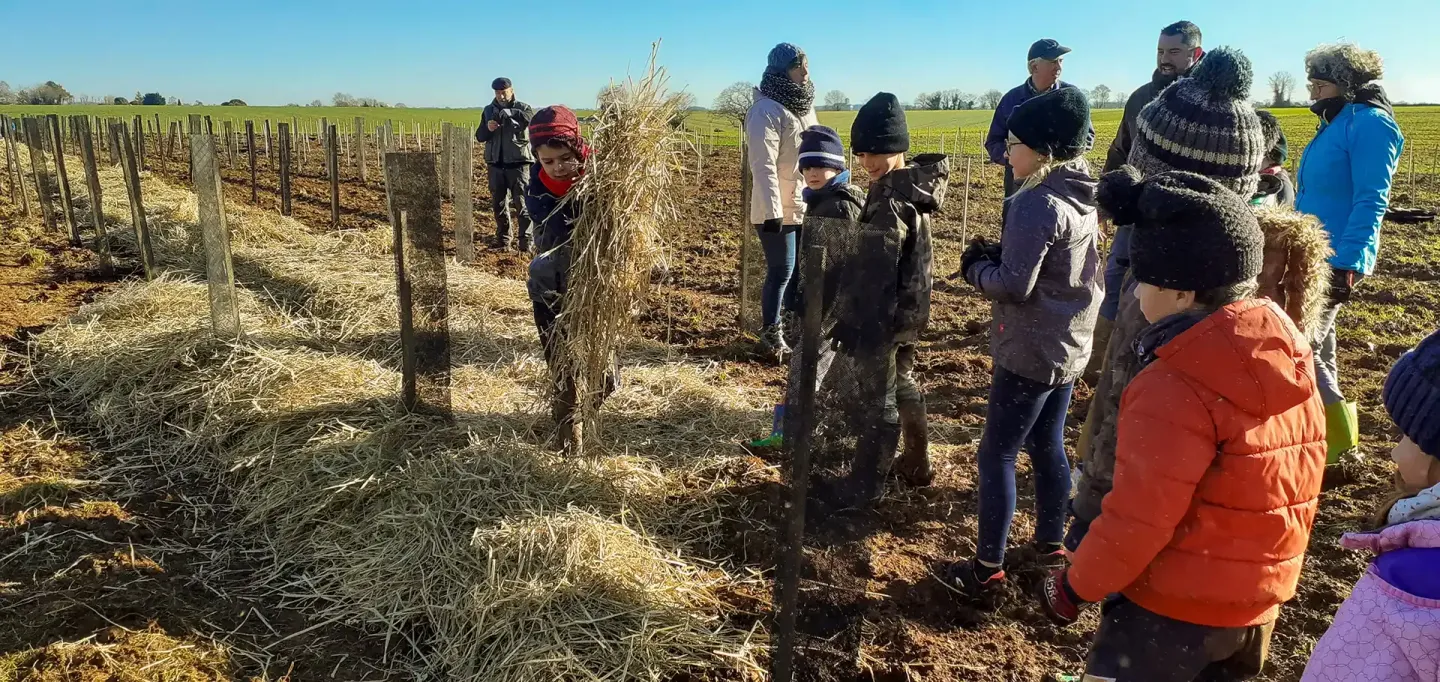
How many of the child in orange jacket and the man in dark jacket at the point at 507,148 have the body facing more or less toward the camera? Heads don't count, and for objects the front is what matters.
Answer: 1

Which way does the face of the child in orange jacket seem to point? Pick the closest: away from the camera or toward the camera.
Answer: away from the camera

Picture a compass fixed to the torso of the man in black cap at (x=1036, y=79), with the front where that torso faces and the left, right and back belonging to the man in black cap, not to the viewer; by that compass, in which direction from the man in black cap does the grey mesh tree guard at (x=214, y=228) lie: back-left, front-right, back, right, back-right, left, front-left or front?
right

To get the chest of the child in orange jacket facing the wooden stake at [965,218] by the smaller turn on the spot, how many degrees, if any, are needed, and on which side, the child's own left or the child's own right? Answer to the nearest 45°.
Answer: approximately 45° to the child's own right

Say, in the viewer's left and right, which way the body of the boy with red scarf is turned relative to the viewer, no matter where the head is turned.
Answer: facing the viewer

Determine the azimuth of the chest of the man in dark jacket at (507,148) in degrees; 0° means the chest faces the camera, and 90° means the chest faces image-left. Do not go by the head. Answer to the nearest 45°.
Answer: approximately 0°

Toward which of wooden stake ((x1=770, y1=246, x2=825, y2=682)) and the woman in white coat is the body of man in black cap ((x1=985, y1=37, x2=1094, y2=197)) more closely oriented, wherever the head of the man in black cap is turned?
the wooden stake

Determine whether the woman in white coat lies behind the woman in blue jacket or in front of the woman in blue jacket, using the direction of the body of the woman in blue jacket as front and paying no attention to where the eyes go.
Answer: in front

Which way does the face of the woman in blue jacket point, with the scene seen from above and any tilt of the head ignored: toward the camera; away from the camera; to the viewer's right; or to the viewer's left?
to the viewer's left

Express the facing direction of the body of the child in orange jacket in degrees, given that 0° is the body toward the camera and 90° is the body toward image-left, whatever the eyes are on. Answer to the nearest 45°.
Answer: approximately 135°

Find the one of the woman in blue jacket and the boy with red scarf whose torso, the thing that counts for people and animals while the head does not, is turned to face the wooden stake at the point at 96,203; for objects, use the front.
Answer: the woman in blue jacket

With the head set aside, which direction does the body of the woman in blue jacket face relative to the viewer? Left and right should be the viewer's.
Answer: facing to the left of the viewer

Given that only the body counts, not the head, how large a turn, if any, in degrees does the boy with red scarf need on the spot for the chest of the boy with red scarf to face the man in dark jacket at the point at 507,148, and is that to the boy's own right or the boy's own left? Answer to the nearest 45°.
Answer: approximately 180°
